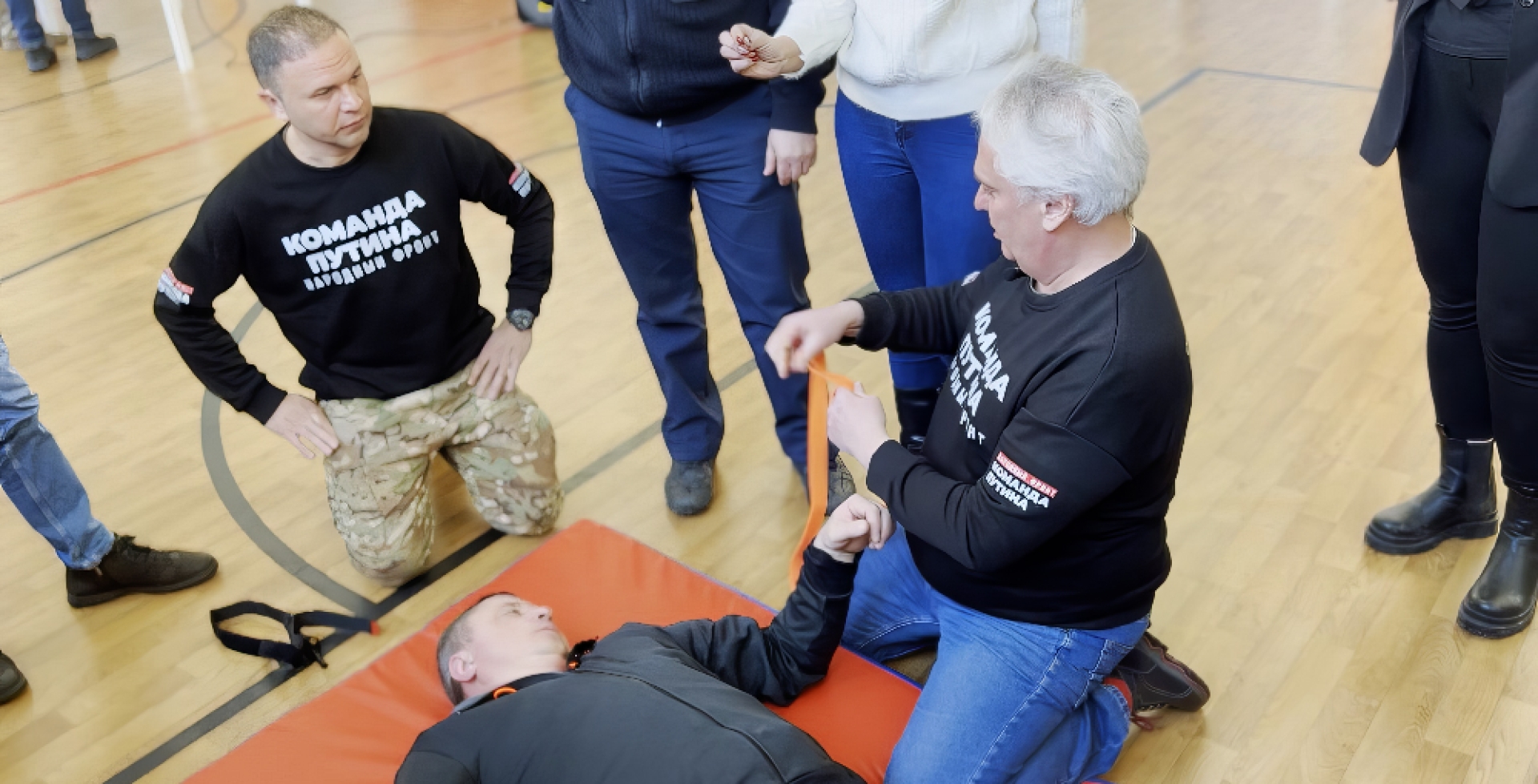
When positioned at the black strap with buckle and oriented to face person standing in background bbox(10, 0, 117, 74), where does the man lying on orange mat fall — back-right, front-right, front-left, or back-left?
back-right

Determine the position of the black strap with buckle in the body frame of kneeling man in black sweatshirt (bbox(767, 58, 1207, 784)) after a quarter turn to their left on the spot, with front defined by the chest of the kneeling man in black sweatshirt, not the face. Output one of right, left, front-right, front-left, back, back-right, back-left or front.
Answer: back-right

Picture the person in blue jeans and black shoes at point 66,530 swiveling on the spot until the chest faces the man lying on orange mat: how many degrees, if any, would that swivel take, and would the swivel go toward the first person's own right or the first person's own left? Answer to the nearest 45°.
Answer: approximately 45° to the first person's own right

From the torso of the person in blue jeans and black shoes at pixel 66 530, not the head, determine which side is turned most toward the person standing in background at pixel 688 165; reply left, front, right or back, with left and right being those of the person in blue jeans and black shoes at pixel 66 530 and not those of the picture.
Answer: front

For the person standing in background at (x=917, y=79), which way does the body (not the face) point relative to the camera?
toward the camera

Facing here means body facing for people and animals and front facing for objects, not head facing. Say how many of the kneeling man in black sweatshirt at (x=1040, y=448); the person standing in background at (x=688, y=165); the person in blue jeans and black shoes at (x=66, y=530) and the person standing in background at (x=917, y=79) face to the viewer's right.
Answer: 1

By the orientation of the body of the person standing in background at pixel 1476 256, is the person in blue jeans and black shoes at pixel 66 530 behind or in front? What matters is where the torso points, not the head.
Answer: in front

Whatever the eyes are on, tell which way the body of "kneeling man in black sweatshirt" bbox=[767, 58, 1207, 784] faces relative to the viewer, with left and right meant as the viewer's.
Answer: facing the viewer and to the left of the viewer

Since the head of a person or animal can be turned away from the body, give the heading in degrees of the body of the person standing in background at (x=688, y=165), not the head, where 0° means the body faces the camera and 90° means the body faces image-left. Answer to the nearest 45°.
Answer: approximately 0°

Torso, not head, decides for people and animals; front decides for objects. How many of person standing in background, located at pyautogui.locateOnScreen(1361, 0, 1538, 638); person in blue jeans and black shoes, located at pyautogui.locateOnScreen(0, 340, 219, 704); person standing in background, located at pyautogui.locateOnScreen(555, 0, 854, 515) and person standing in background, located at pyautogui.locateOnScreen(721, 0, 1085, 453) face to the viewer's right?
1

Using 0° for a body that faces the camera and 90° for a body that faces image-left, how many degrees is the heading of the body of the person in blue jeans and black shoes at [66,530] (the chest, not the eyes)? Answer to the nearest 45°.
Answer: approximately 270°

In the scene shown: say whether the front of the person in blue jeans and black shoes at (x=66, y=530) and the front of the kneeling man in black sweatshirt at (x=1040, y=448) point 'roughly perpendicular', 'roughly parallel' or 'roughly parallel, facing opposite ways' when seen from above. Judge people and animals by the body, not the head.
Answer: roughly parallel, facing opposite ways

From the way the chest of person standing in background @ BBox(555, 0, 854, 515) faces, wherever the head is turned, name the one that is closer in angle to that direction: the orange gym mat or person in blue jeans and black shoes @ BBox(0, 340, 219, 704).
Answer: the orange gym mat

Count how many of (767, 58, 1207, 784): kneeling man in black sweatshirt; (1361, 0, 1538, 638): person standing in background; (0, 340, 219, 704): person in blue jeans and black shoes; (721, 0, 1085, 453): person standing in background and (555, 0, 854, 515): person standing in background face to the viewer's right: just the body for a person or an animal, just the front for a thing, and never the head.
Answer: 1

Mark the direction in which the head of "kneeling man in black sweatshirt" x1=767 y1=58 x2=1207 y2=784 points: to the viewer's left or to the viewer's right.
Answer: to the viewer's left

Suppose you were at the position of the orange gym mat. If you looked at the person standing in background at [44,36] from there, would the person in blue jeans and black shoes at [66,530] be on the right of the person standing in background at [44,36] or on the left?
left

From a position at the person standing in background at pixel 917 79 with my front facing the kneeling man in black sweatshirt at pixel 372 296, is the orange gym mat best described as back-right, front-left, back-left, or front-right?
front-left
